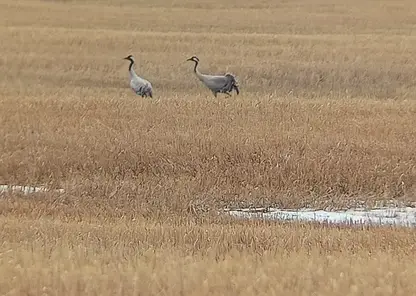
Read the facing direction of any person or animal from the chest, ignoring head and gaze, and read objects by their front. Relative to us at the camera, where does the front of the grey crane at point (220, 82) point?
facing to the left of the viewer
